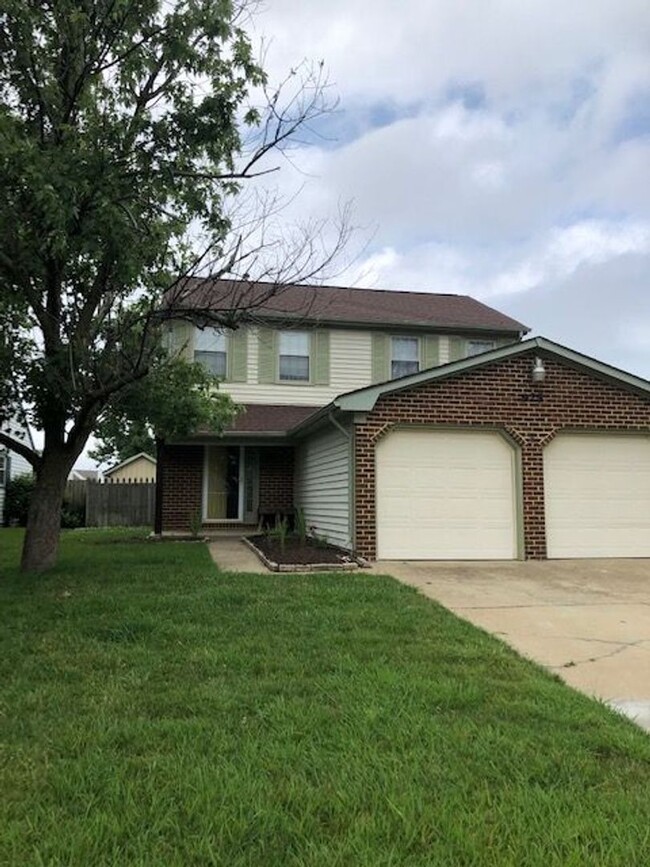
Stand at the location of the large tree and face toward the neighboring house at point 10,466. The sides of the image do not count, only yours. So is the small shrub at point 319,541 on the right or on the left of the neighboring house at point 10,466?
right

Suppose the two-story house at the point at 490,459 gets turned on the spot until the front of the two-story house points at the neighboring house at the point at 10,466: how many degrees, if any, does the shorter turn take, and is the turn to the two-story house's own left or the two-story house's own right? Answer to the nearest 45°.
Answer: approximately 135° to the two-story house's own right

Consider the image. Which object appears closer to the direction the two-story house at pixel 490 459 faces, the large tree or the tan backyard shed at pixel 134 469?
the large tree

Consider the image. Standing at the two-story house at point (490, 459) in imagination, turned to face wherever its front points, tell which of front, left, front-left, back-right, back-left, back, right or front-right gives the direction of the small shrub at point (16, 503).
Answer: back-right

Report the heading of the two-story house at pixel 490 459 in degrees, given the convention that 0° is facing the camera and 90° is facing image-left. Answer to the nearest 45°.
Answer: approximately 0°

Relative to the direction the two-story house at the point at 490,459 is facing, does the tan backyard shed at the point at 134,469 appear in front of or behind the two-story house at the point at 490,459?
behind

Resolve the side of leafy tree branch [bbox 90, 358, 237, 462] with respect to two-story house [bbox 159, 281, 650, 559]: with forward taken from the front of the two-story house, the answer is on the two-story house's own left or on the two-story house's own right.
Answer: on the two-story house's own right

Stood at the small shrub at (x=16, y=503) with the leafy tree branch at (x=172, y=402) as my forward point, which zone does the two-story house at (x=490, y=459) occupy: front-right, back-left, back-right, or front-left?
front-left

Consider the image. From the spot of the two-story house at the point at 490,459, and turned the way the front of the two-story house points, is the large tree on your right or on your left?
on your right

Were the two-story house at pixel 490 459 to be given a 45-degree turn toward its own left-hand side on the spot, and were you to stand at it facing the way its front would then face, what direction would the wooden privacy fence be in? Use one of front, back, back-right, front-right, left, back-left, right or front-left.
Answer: back

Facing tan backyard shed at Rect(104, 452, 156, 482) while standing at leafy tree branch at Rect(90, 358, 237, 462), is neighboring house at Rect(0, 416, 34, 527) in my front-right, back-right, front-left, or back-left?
front-left

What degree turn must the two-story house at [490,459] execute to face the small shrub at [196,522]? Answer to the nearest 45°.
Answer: approximately 135° to its right
